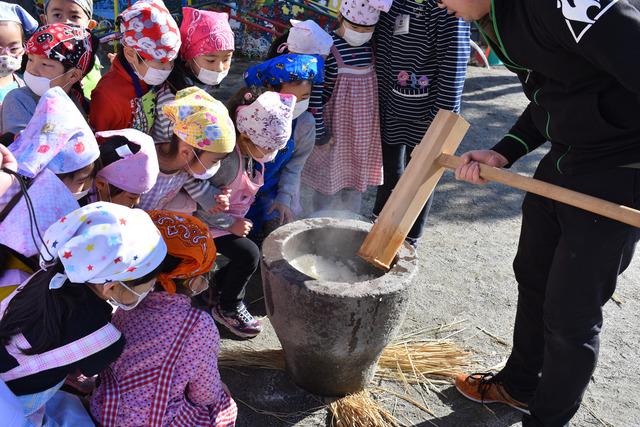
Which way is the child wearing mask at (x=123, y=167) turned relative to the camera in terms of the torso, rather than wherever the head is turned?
to the viewer's right

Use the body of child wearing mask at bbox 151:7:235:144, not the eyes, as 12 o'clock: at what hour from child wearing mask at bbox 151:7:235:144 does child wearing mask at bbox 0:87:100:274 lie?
child wearing mask at bbox 0:87:100:274 is roughly at 2 o'clock from child wearing mask at bbox 151:7:235:144.

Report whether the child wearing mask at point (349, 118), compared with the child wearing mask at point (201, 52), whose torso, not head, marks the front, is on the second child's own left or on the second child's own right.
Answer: on the second child's own left

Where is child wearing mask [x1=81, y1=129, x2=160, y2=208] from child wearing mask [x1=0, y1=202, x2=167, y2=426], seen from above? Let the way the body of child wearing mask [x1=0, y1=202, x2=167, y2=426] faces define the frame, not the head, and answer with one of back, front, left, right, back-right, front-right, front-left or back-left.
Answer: left

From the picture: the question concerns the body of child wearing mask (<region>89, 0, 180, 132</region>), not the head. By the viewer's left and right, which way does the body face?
facing the viewer and to the right of the viewer

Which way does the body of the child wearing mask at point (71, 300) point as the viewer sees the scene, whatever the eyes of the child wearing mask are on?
to the viewer's right

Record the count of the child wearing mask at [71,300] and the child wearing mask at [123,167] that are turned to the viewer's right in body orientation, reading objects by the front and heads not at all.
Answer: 2

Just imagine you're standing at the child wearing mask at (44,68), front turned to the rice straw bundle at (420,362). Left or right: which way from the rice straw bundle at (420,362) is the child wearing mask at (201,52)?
left

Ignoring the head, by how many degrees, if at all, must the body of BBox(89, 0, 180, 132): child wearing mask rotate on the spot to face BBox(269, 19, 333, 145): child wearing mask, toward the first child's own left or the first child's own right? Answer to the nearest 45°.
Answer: approximately 90° to the first child's own left

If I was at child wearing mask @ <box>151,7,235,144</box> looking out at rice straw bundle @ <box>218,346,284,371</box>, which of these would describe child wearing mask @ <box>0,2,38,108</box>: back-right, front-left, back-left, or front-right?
back-right
